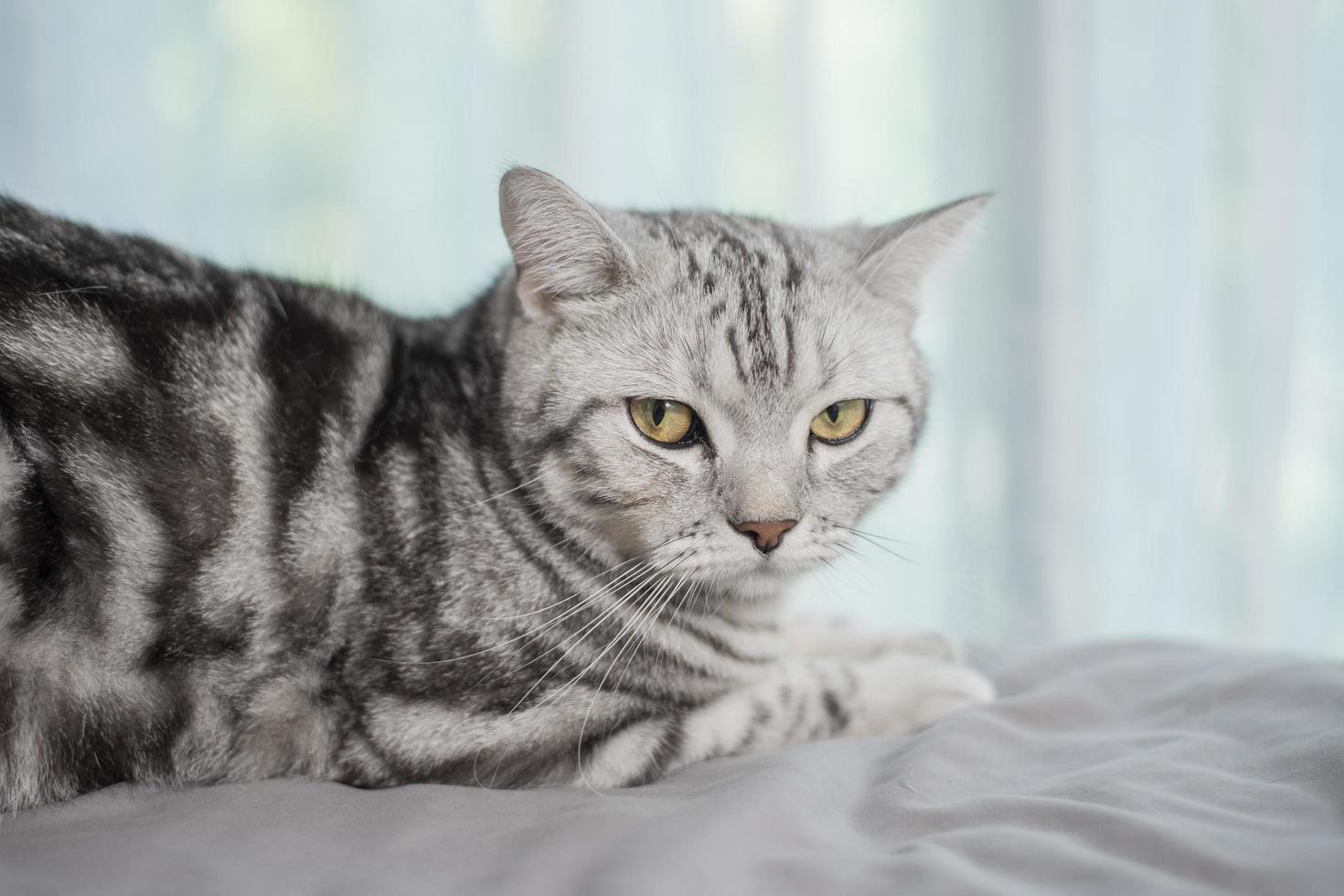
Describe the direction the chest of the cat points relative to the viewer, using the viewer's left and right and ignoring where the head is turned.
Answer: facing to the right of the viewer
